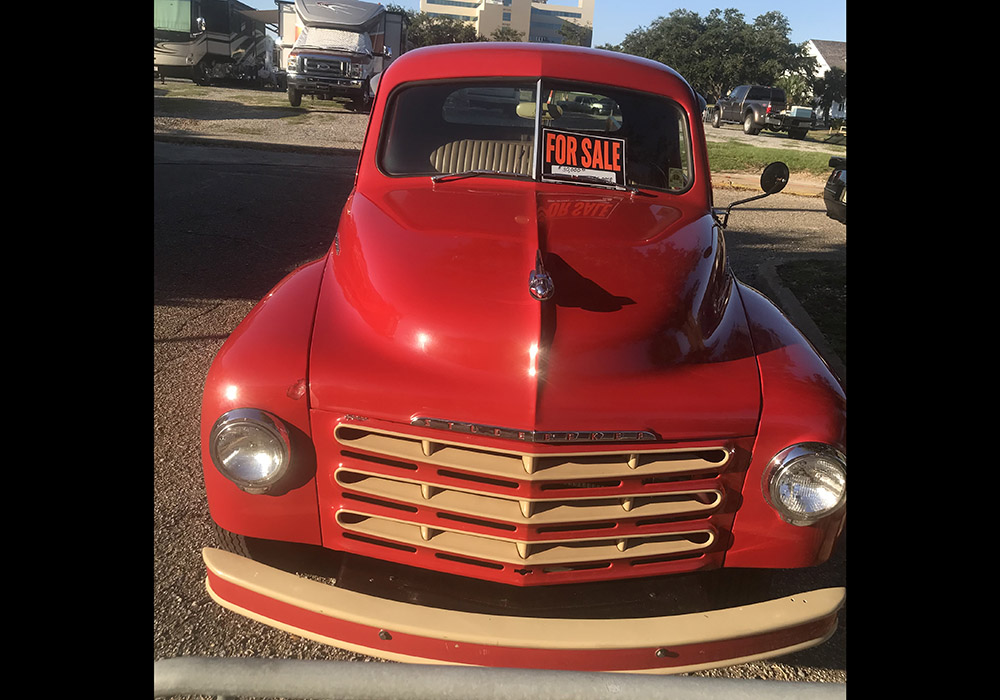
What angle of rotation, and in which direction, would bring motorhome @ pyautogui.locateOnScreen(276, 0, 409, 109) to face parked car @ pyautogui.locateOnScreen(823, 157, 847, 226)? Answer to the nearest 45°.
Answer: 0° — it already faces it

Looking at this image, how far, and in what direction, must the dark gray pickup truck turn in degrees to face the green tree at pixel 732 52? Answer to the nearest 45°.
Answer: approximately 45° to its right

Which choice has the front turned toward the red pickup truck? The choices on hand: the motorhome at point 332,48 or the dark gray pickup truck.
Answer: the motorhome

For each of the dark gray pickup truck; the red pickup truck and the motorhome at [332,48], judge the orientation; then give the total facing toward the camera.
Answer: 2

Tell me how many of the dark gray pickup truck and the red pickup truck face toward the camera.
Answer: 1

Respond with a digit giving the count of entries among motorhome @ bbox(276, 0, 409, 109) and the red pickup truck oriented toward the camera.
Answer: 2
